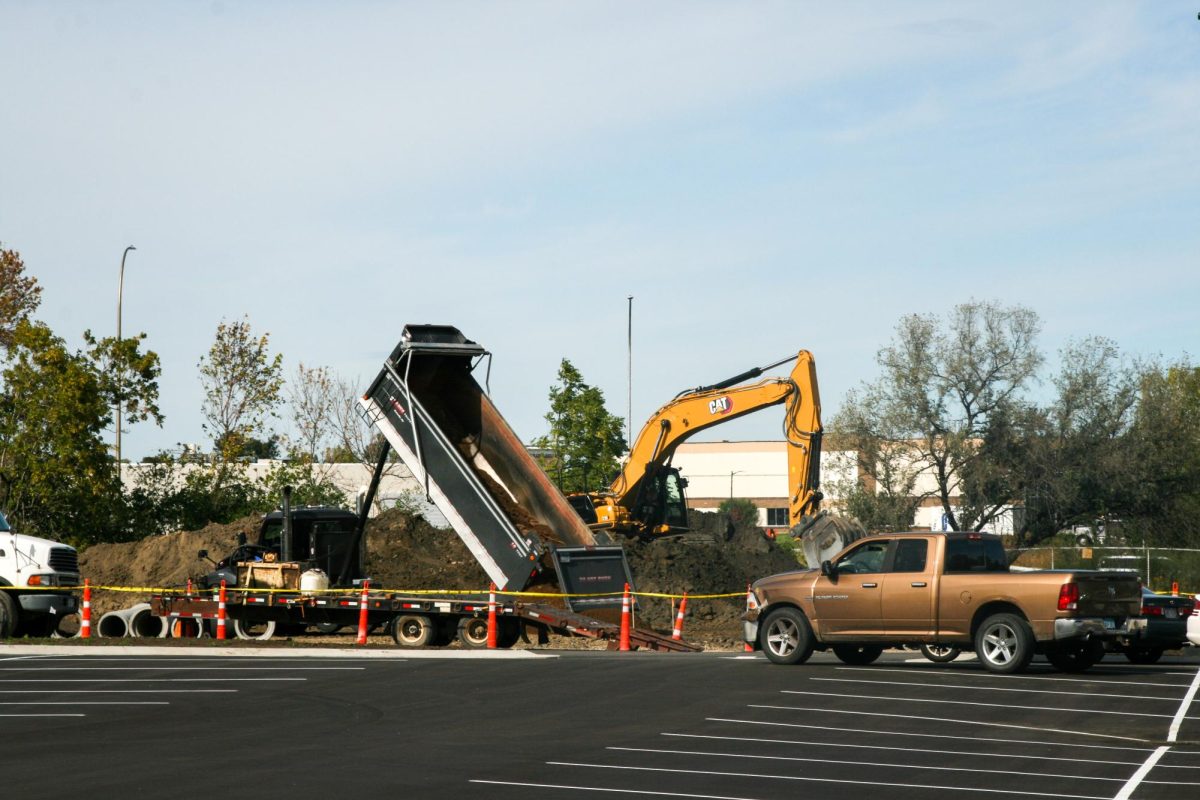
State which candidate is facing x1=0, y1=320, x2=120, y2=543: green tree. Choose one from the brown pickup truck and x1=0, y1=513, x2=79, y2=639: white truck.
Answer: the brown pickup truck

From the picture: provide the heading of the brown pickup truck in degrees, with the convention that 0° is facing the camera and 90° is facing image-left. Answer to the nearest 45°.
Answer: approximately 135°

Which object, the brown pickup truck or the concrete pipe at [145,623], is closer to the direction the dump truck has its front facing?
the concrete pipe

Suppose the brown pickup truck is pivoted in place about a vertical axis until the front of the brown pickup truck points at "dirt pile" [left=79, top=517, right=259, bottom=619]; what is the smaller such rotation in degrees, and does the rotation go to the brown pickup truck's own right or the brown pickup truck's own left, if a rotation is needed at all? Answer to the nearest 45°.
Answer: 0° — it already faces it

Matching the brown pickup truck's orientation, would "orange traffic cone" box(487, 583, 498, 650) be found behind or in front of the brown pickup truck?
in front

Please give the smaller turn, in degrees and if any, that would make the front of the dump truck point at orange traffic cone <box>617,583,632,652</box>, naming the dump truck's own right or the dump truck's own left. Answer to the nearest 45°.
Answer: approximately 180°

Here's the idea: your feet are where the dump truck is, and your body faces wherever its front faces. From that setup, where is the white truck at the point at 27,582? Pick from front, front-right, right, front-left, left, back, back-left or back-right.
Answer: front-left

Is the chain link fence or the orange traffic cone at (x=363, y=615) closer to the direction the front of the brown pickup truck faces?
the orange traffic cone

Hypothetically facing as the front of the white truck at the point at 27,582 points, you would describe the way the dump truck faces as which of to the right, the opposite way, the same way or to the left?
the opposite way

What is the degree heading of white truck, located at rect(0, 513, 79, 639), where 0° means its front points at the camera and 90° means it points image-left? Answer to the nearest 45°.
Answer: approximately 315°

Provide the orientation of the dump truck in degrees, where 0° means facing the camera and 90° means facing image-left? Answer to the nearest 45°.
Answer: approximately 135°
